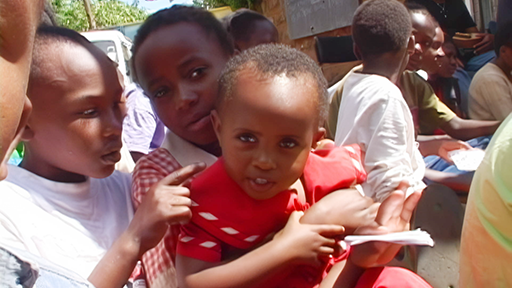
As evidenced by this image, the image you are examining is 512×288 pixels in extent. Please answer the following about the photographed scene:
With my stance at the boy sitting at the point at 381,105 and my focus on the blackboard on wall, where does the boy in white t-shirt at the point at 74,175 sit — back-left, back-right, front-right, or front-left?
back-left

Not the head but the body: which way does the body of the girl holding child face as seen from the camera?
toward the camera

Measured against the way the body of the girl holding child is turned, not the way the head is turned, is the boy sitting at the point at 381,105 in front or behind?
behind

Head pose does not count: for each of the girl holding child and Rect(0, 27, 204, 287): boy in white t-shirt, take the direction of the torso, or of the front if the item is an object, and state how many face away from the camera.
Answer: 0

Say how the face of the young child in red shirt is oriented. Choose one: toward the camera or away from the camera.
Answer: toward the camera

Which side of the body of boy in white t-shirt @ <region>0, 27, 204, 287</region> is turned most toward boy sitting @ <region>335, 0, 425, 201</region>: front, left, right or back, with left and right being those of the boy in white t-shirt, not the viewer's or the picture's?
left
